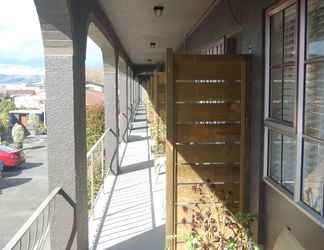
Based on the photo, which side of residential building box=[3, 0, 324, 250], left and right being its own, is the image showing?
left
